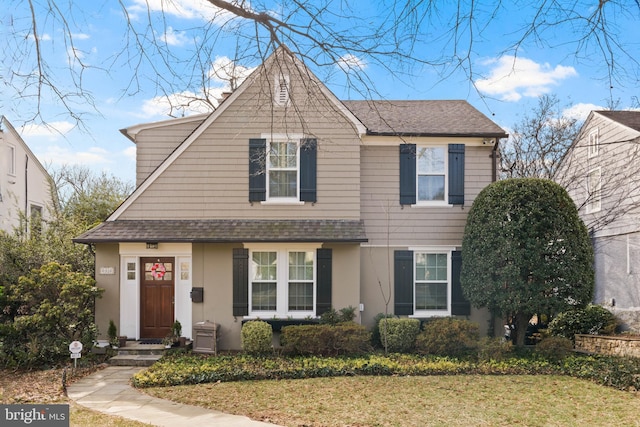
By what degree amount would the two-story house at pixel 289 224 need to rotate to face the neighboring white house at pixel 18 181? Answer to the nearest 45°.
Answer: approximately 135° to its right

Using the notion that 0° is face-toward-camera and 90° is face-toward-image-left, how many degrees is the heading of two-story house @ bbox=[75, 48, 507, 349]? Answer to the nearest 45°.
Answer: approximately 0°

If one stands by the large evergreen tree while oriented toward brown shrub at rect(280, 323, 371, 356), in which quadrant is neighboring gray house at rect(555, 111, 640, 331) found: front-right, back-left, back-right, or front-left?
back-right

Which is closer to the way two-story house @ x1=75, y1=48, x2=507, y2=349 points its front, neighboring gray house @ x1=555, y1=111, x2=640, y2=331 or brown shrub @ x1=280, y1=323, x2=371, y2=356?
the brown shrub

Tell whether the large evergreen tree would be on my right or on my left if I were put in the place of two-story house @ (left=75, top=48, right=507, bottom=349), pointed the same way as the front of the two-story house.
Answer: on my left

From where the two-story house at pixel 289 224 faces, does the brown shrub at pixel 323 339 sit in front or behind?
in front

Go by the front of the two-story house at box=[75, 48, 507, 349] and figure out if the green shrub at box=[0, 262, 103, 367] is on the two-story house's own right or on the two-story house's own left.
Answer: on the two-story house's own right
